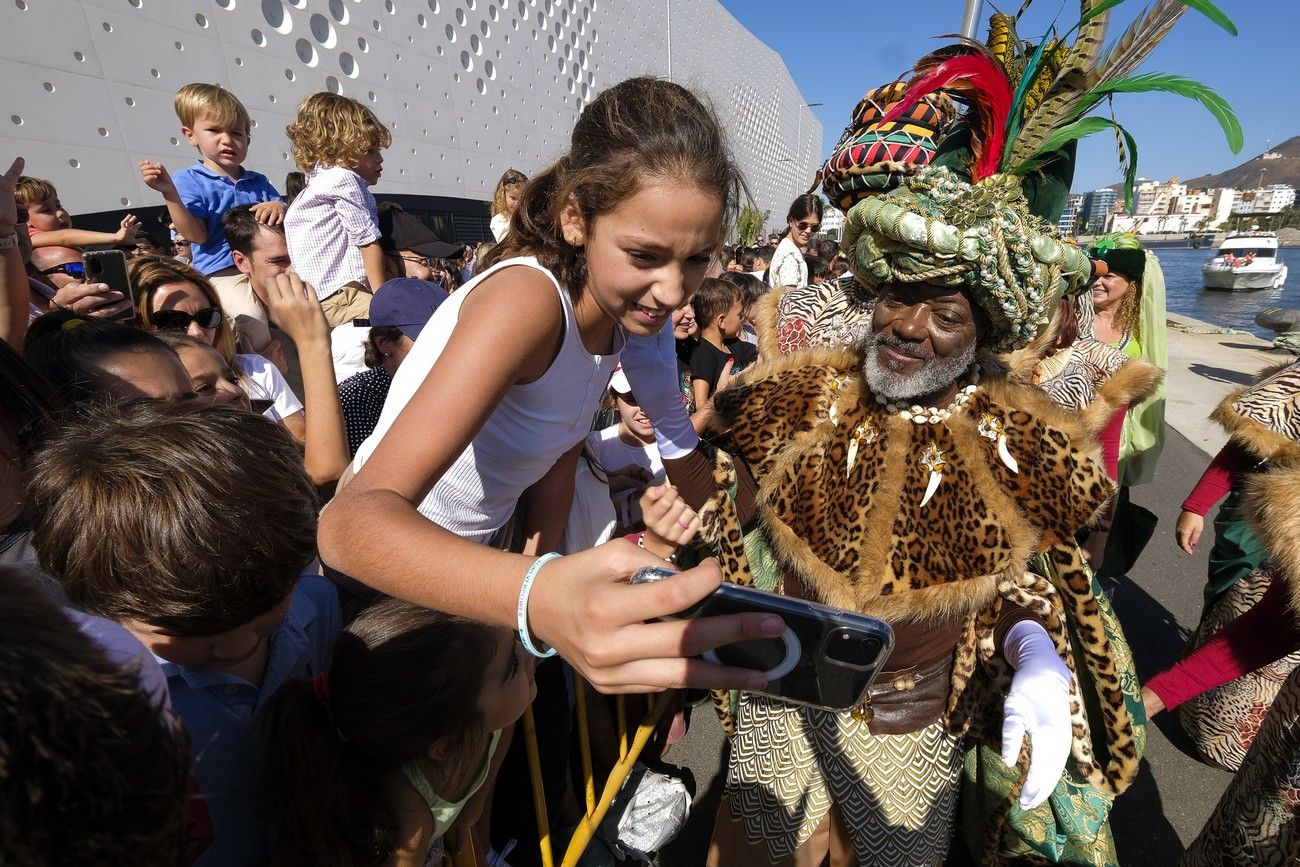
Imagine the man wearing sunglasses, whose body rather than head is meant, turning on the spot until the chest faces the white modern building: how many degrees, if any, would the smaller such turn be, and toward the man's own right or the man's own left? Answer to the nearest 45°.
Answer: approximately 90° to the man's own left

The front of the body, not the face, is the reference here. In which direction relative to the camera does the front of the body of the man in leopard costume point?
toward the camera

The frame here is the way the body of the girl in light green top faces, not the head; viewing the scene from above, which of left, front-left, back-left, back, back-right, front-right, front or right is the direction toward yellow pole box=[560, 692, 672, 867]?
front-left

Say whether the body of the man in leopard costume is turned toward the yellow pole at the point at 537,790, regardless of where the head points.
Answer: no

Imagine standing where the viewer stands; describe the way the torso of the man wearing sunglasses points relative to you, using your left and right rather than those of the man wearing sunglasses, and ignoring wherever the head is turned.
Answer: facing to the right of the viewer

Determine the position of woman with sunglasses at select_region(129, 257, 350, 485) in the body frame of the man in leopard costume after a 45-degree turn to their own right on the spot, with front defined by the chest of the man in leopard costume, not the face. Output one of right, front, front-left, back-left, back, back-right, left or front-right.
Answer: front-right

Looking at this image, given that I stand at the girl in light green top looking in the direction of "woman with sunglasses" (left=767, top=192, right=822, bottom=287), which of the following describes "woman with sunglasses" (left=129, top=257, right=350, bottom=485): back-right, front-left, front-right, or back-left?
front-left

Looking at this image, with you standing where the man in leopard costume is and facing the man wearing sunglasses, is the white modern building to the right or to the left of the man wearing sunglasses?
right

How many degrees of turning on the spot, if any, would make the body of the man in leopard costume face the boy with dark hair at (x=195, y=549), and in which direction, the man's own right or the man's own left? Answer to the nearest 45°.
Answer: approximately 45° to the man's own right

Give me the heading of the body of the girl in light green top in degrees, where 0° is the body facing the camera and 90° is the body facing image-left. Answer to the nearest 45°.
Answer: approximately 270°

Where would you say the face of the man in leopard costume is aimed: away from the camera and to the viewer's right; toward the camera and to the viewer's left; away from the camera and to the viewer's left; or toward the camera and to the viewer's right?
toward the camera and to the viewer's left
